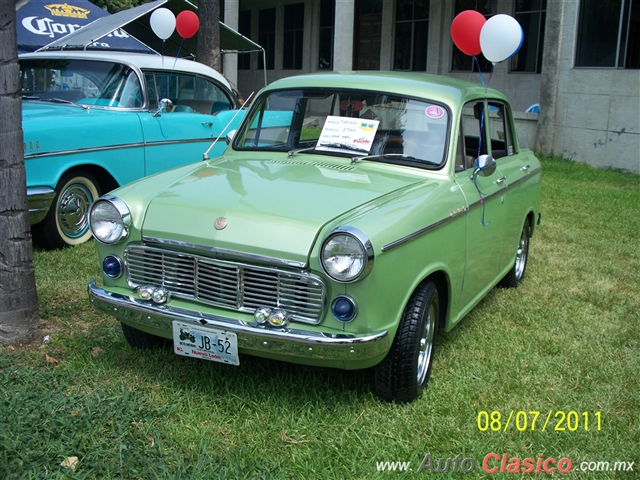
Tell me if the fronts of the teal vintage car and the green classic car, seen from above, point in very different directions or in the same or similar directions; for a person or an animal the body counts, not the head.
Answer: same or similar directions

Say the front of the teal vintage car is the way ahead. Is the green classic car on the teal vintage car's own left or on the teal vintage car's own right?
on the teal vintage car's own left

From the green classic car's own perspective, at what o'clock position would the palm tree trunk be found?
The palm tree trunk is roughly at 2 o'clock from the green classic car.

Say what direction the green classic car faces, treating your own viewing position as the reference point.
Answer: facing the viewer and to the left of the viewer

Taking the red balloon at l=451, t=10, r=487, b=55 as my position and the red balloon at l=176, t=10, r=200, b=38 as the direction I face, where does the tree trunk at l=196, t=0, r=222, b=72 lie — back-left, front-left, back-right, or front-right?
front-right

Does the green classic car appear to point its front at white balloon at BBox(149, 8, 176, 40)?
no

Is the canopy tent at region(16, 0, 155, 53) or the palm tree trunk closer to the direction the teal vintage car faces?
the palm tree trunk

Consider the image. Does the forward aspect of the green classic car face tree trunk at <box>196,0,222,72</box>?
no

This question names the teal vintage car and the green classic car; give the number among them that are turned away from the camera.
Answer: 0

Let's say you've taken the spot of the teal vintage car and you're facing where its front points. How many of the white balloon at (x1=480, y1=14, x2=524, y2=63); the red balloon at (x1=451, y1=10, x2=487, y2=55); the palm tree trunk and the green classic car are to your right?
0

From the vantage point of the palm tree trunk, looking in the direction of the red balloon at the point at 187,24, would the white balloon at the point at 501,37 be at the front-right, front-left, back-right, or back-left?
front-right

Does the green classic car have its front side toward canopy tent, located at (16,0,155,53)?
no

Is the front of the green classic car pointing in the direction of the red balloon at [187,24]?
no

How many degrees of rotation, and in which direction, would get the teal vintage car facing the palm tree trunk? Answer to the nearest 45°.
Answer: approximately 45° to its left

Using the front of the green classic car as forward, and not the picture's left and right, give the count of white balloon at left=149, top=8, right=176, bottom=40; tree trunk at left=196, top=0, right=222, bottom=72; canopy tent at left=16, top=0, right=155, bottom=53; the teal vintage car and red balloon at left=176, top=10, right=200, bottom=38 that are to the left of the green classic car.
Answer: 0
